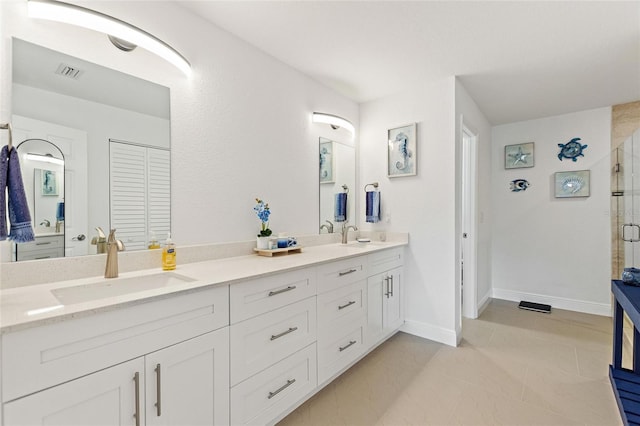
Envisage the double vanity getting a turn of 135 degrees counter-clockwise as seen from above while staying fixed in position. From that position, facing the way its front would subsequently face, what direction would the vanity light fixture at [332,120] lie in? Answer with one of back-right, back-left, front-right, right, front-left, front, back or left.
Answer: front-right

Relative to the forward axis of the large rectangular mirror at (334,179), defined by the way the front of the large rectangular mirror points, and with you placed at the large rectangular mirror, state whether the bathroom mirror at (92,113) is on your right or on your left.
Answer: on your right

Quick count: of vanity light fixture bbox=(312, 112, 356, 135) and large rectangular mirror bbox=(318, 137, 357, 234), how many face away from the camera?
0

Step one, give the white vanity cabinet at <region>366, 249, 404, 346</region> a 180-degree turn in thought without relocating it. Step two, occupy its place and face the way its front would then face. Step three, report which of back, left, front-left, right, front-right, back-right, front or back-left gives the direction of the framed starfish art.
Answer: right

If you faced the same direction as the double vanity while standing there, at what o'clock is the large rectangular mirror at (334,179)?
The large rectangular mirror is roughly at 9 o'clock from the double vanity.

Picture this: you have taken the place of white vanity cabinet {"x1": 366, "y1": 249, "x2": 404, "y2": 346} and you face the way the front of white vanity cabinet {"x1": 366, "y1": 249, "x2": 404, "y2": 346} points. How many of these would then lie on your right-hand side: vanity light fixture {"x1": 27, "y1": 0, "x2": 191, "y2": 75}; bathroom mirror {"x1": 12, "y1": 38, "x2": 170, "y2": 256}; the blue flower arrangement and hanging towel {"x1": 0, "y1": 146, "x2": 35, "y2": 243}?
4

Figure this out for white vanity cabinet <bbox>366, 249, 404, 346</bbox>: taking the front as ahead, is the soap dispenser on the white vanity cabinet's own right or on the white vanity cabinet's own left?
on the white vanity cabinet's own right

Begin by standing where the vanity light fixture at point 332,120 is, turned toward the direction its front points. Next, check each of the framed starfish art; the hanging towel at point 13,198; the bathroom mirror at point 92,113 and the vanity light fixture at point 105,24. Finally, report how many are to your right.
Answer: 3

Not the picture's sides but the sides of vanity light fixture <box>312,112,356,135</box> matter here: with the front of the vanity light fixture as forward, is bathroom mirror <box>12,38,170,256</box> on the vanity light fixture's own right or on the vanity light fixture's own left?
on the vanity light fixture's own right

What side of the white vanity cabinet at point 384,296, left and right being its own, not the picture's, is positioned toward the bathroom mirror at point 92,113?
right

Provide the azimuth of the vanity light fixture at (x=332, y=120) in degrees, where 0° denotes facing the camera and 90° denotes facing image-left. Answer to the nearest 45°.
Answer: approximately 315°
